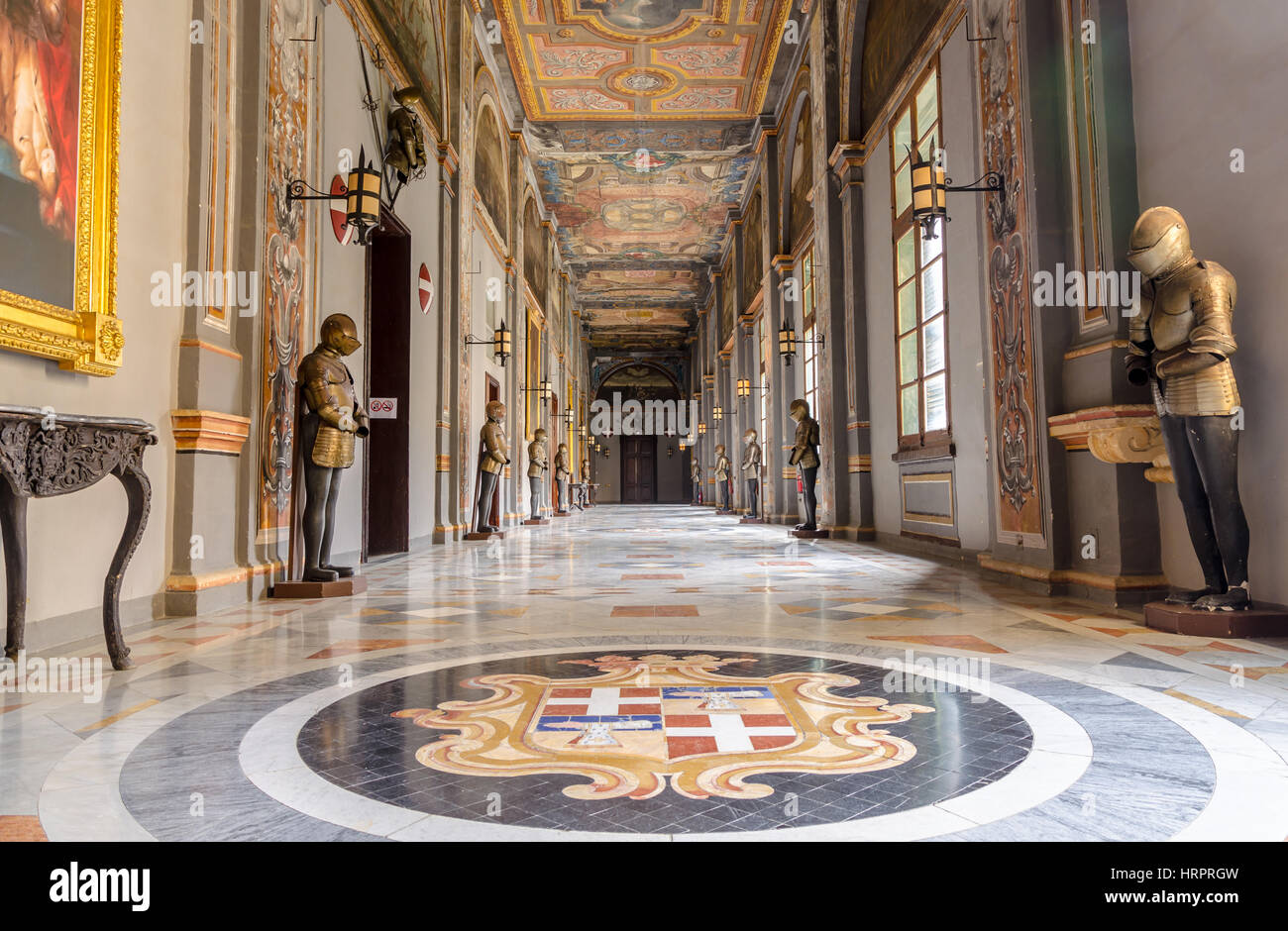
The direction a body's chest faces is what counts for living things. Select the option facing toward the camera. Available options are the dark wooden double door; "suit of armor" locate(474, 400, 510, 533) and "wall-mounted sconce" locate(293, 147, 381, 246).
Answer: the dark wooden double door

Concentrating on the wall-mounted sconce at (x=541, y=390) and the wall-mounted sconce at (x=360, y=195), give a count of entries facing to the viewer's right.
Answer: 2

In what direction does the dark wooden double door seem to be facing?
toward the camera

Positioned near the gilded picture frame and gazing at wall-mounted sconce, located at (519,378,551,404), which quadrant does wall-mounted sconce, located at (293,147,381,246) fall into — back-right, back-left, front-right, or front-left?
front-right

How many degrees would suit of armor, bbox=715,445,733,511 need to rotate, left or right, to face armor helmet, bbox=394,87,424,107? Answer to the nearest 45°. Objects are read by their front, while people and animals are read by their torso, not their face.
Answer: approximately 90° to its left

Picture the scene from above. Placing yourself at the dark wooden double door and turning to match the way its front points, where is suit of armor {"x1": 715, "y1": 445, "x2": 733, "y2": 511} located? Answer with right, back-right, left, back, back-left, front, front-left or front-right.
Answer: front

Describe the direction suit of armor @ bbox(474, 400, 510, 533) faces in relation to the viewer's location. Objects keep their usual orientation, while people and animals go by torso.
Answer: facing to the right of the viewer

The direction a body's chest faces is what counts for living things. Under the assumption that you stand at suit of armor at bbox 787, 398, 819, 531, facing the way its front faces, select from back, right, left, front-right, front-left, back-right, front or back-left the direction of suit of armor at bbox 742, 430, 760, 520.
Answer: right

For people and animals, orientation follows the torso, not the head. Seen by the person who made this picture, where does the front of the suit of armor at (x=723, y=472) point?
facing to the left of the viewer

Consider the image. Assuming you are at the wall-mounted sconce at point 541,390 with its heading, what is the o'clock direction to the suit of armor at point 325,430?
The suit of armor is roughly at 3 o'clock from the wall-mounted sconce.

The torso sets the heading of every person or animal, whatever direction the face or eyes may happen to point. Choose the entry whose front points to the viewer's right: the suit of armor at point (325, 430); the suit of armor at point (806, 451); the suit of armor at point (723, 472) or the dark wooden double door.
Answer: the suit of armor at point (325, 430)

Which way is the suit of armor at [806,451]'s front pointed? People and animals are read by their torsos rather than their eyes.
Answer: to the viewer's left

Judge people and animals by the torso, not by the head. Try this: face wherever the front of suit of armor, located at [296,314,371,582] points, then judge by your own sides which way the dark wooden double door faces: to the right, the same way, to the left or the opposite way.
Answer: to the right

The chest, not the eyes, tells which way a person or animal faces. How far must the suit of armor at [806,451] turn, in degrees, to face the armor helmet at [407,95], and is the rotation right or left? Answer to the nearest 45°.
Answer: approximately 45° to its left

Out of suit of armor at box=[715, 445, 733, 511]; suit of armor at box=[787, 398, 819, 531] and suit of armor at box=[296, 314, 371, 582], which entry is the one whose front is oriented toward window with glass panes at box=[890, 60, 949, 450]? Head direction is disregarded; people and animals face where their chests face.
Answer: suit of armor at box=[296, 314, 371, 582]

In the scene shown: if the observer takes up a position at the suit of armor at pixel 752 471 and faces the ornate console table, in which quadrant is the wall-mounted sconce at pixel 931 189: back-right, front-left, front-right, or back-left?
front-left

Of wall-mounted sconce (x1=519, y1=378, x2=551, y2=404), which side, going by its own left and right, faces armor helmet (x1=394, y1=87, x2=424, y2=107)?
right

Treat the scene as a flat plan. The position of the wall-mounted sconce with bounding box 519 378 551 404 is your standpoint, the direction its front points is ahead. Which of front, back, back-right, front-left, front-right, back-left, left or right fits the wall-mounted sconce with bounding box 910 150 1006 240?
right

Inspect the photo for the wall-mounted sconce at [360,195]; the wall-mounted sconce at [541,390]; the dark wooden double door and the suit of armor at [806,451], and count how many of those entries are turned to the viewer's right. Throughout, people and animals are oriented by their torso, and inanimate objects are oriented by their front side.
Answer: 2
